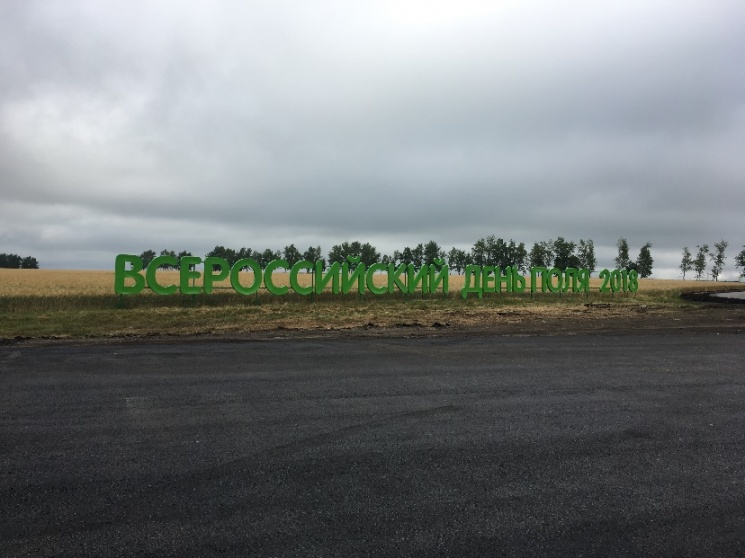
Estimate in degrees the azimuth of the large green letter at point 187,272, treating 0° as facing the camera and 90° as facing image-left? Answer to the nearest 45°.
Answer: approximately 0°

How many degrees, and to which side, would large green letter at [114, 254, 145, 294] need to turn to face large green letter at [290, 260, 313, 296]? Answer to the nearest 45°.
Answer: approximately 90° to its left

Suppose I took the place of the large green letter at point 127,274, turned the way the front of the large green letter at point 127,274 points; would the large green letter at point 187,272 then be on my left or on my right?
on my left

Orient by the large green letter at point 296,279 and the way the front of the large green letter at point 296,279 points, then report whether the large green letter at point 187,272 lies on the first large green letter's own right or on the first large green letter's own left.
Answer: on the first large green letter's own right

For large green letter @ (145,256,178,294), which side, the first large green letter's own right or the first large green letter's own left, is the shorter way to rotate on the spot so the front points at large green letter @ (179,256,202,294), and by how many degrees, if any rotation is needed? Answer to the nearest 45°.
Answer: approximately 90° to the first large green letter's own left

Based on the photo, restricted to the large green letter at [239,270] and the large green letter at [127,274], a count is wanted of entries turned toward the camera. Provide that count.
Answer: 2

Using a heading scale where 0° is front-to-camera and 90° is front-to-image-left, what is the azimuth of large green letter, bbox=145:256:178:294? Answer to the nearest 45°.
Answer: approximately 0°

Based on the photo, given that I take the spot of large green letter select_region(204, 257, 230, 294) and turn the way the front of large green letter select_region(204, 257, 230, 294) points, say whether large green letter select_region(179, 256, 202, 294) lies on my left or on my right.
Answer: on my right
